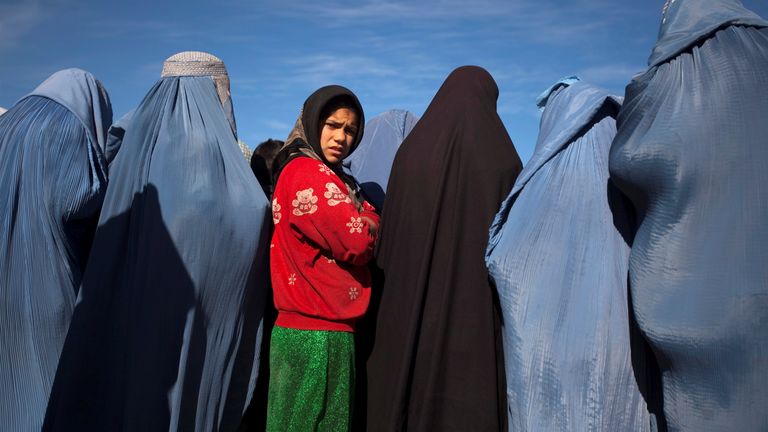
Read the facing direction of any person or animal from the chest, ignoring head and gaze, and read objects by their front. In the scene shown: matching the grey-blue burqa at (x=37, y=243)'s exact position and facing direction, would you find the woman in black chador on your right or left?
on your right

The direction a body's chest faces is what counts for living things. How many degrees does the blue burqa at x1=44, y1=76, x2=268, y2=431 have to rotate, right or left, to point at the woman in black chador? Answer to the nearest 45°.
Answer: approximately 45° to its right

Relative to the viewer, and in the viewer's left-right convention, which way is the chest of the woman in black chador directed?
facing away from the viewer and to the right of the viewer

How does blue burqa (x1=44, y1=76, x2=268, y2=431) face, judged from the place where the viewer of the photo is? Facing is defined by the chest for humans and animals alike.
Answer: facing away from the viewer and to the right of the viewer

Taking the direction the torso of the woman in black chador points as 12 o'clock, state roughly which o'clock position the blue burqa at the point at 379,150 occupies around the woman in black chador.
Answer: The blue burqa is roughly at 10 o'clock from the woman in black chador.

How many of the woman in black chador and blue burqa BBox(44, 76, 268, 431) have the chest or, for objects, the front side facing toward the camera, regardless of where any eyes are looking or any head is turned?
0

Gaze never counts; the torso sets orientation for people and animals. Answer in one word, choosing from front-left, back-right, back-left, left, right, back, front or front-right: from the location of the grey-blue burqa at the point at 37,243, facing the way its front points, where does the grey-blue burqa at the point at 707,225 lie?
right

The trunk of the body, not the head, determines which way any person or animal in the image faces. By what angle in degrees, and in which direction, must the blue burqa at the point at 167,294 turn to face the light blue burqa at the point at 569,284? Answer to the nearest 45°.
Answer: approximately 90° to its right

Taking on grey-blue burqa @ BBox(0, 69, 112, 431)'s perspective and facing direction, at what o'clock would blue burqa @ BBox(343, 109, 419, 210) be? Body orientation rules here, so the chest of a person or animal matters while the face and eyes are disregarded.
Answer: The blue burqa is roughly at 1 o'clock from the grey-blue burqa.

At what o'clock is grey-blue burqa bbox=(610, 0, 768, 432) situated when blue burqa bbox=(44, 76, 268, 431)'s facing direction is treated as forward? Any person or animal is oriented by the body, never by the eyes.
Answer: The grey-blue burqa is roughly at 3 o'clock from the blue burqa.

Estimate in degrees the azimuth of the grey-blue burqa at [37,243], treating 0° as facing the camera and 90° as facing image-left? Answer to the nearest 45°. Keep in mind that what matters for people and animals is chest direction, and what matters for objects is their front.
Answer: approximately 225°

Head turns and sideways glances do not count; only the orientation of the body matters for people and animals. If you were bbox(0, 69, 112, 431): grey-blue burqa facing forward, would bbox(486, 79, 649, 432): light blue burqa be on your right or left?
on your right

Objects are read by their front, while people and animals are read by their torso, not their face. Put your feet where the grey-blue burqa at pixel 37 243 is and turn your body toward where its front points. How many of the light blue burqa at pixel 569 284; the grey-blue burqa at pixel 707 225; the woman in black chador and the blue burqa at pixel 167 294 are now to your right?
4

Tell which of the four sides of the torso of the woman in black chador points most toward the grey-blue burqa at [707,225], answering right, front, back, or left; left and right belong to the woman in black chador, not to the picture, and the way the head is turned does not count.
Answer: right
